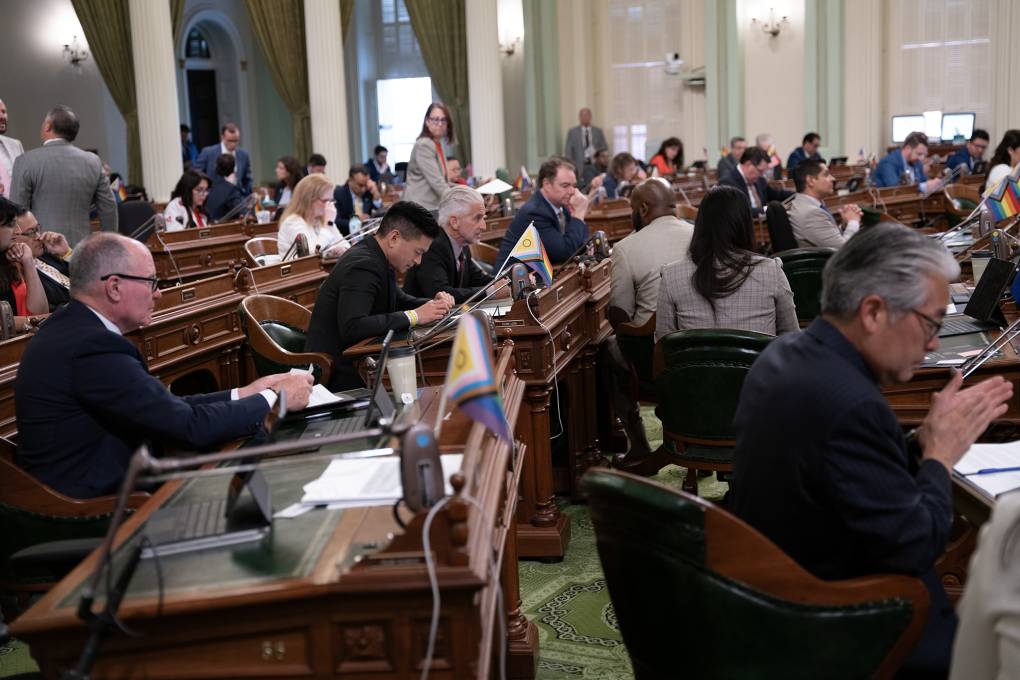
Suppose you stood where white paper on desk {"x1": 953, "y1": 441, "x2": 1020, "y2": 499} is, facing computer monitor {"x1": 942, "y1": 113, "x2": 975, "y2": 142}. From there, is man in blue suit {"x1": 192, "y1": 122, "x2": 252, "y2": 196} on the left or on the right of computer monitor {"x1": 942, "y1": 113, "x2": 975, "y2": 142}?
left

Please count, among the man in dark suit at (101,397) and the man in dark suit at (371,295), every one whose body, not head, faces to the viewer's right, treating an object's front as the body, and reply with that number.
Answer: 2

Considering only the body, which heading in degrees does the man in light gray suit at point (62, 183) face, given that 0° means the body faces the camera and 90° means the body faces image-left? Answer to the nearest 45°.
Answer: approximately 180°

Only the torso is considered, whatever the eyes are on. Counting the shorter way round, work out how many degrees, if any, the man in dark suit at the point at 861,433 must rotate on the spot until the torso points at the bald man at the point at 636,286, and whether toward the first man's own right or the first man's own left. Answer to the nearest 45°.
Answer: approximately 90° to the first man's own left

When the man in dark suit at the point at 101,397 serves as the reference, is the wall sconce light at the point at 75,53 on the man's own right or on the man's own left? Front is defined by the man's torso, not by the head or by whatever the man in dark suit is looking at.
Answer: on the man's own left

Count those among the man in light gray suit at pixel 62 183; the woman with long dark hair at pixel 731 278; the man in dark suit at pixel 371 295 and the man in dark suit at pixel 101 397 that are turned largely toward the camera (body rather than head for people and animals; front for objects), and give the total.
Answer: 0

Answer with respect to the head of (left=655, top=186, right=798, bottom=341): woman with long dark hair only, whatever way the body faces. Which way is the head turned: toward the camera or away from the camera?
away from the camera

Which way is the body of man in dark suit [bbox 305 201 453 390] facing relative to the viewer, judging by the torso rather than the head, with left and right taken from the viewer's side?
facing to the right of the viewer

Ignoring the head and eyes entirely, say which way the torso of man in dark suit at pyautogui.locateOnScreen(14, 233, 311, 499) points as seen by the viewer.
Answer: to the viewer's right

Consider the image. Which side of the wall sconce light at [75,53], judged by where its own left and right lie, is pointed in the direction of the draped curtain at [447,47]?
left

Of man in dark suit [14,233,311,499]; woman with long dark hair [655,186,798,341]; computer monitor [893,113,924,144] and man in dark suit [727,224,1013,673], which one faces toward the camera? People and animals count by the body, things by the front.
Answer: the computer monitor

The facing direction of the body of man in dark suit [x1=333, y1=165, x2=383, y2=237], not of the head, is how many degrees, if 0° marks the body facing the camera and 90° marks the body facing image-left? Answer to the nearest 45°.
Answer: approximately 315°

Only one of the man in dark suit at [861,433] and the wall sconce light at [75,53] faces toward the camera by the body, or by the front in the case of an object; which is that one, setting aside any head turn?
the wall sconce light

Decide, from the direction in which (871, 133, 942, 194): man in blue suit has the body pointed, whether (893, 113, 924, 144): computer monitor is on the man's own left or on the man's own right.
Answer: on the man's own left

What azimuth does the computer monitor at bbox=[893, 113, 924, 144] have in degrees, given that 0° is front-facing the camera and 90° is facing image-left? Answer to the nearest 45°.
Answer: approximately 0°

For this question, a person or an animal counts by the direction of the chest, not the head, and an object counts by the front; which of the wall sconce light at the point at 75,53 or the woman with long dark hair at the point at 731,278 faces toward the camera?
the wall sconce light

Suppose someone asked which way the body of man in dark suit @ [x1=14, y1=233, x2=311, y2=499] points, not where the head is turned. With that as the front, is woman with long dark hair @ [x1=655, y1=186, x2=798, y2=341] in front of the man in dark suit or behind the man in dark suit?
in front

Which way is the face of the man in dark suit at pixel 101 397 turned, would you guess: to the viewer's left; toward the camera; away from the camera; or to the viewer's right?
to the viewer's right
